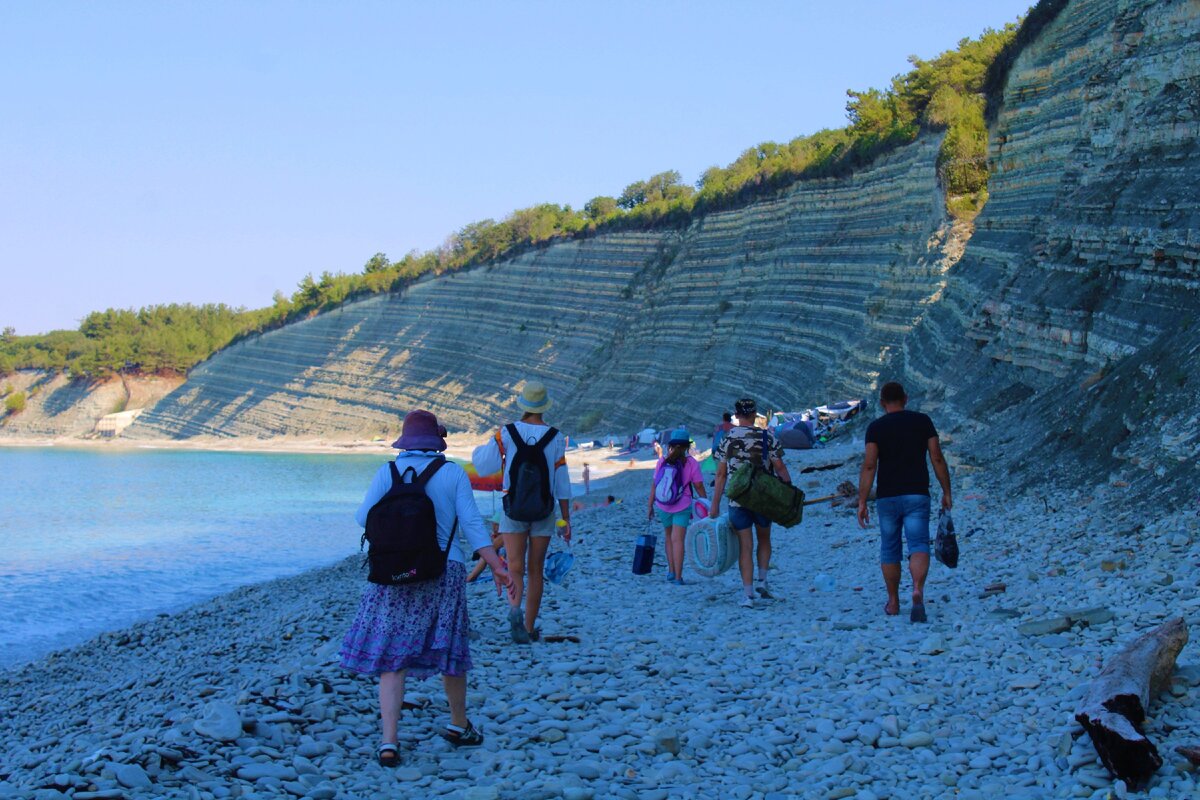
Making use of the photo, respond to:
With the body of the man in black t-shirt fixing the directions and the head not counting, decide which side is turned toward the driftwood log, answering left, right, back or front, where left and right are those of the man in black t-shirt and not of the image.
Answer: back

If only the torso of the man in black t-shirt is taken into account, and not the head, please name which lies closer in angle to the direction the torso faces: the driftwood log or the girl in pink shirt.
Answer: the girl in pink shirt

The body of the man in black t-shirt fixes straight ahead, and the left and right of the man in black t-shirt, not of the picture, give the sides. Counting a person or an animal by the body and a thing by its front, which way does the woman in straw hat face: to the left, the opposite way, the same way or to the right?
the same way

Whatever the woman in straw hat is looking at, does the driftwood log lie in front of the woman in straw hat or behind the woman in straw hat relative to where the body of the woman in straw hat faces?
behind

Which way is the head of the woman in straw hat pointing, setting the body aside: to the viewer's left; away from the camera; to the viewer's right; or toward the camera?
away from the camera

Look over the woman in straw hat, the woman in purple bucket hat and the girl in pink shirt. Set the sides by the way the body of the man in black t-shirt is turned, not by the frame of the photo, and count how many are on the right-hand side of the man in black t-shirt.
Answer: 0

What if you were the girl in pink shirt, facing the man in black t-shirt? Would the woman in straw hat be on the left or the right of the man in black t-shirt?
right

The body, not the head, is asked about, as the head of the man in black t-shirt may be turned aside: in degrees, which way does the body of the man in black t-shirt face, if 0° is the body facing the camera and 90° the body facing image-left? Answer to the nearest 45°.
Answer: approximately 180°

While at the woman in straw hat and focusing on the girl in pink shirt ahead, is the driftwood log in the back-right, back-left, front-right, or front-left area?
back-right

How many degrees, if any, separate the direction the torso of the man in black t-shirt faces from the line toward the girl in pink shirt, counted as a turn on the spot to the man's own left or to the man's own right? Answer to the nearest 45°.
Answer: approximately 45° to the man's own left

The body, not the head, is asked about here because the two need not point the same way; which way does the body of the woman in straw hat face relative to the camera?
away from the camera

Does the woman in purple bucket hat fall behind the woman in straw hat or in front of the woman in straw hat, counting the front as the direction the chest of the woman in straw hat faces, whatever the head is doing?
behind

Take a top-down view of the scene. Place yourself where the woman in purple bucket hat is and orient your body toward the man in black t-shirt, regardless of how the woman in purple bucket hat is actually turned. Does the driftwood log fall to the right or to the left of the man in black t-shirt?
right

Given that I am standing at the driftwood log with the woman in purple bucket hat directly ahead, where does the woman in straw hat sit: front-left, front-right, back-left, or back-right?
front-right

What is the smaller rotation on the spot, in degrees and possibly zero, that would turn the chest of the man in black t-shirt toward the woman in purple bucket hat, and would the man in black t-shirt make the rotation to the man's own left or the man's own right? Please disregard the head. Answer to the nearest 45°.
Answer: approximately 135° to the man's own left

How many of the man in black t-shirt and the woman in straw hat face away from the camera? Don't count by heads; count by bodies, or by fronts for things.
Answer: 2

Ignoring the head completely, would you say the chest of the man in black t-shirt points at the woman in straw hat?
no
